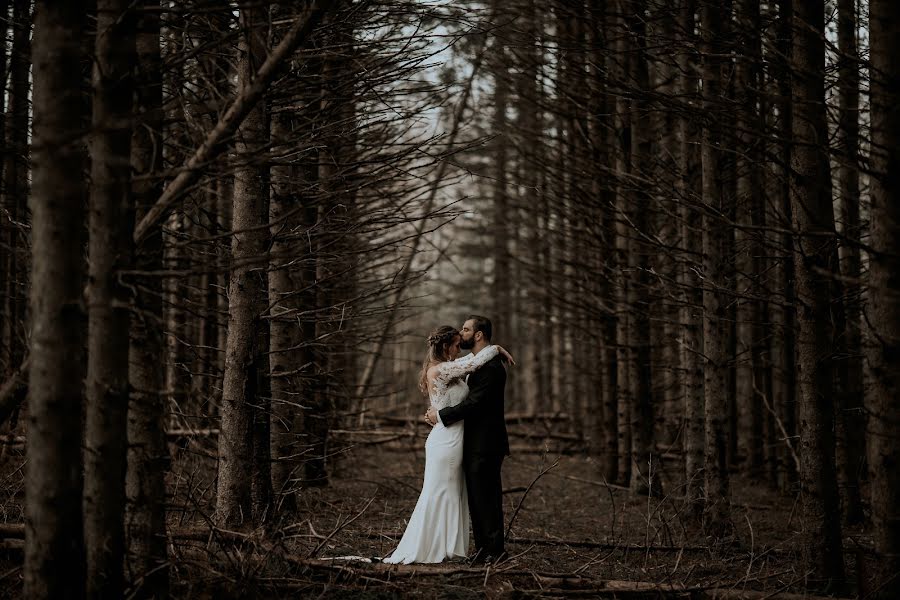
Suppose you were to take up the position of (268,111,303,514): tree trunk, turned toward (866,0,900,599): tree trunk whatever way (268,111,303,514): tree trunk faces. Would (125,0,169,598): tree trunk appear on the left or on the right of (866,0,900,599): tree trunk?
right

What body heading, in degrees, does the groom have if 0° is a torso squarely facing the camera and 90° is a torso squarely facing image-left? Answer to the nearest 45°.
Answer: approximately 90°

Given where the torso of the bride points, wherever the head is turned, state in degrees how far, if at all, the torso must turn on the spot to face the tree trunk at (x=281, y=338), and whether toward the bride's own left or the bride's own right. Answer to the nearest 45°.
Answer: approximately 135° to the bride's own left

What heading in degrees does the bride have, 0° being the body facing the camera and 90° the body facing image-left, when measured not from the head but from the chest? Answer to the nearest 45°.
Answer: approximately 270°

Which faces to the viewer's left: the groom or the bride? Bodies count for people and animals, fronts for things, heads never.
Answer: the groom

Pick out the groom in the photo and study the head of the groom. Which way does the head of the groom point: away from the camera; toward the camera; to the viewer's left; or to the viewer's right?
to the viewer's left

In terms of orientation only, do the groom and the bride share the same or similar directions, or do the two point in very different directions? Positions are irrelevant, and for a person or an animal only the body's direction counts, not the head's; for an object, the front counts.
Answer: very different directions

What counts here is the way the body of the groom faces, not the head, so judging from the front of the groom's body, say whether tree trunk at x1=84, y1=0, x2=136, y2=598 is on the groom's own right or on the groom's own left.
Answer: on the groom's own left

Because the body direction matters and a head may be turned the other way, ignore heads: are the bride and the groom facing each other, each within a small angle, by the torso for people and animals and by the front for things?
yes

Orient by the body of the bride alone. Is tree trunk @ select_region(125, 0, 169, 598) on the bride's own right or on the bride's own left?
on the bride's own right
